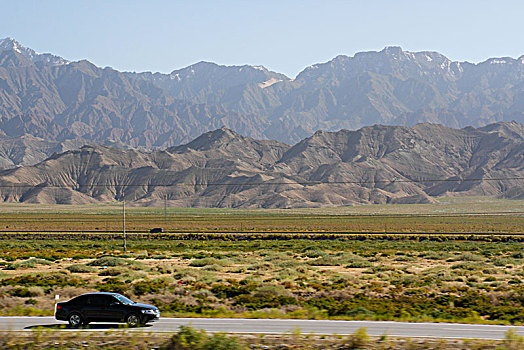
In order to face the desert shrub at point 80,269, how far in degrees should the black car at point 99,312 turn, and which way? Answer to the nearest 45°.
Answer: approximately 90° to its left

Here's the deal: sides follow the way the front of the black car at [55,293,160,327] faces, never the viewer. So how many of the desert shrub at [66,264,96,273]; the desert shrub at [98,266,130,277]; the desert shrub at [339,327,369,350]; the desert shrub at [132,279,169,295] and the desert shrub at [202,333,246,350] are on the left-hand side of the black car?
3

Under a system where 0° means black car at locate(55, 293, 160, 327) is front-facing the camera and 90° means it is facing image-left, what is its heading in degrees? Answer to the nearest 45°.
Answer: approximately 270°

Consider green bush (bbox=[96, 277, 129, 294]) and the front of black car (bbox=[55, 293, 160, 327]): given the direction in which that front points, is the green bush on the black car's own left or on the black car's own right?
on the black car's own left

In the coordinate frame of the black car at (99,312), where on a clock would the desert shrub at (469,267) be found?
The desert shrub is roughly at 11 o'clock from the black car.

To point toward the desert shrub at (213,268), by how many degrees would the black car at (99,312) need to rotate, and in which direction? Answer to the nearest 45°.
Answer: approximately 90° to its left

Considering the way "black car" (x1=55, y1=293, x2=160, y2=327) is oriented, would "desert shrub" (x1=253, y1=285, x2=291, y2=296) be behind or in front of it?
in front

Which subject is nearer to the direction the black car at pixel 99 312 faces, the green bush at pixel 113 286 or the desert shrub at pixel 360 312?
the desert shrub

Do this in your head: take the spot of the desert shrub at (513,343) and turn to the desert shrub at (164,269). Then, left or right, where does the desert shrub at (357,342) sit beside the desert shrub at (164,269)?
left

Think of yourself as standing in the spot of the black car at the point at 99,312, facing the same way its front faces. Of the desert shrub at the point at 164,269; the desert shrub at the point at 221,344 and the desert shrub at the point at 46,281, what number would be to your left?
2

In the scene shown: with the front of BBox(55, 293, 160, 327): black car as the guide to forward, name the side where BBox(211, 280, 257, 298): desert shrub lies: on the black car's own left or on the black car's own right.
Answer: on the black car's own left

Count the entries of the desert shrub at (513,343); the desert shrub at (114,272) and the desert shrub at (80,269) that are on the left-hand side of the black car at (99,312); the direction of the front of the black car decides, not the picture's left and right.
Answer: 2

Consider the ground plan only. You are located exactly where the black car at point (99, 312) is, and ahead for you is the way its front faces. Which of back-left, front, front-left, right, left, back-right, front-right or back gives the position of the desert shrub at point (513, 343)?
front-right

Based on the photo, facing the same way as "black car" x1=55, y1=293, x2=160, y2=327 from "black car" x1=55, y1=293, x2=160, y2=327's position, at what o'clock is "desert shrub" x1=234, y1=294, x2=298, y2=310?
The desert shrub is roughly at 11 o'clock from the black car.

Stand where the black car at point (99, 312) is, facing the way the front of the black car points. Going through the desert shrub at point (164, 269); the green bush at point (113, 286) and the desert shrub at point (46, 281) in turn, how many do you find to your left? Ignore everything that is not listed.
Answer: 3
